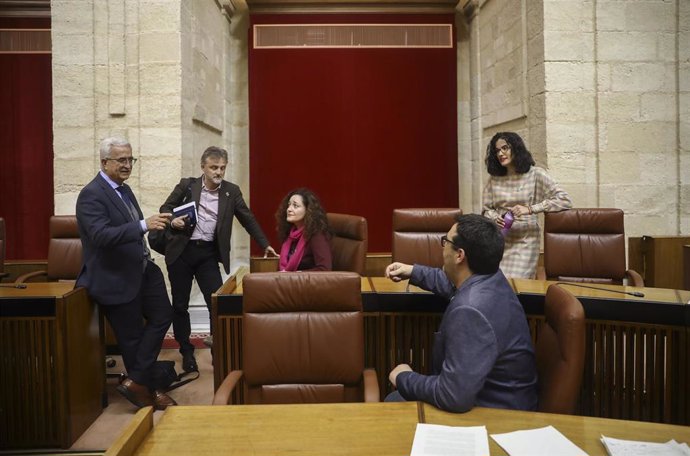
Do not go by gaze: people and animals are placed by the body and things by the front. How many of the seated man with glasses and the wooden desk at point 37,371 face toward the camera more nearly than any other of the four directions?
1

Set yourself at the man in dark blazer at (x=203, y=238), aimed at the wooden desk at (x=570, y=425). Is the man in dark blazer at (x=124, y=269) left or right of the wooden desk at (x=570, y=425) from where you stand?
right

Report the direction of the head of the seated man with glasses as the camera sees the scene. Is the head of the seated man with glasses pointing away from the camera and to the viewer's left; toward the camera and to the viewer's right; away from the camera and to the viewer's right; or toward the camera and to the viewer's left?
away from the camera and to the viewer's left
